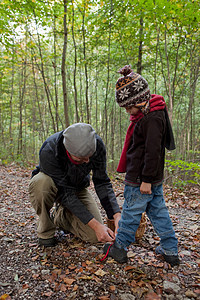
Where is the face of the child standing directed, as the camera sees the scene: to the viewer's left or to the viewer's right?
to the viewer's left

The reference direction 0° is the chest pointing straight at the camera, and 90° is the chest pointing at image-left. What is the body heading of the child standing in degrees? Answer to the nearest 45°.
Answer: approximately 90°
